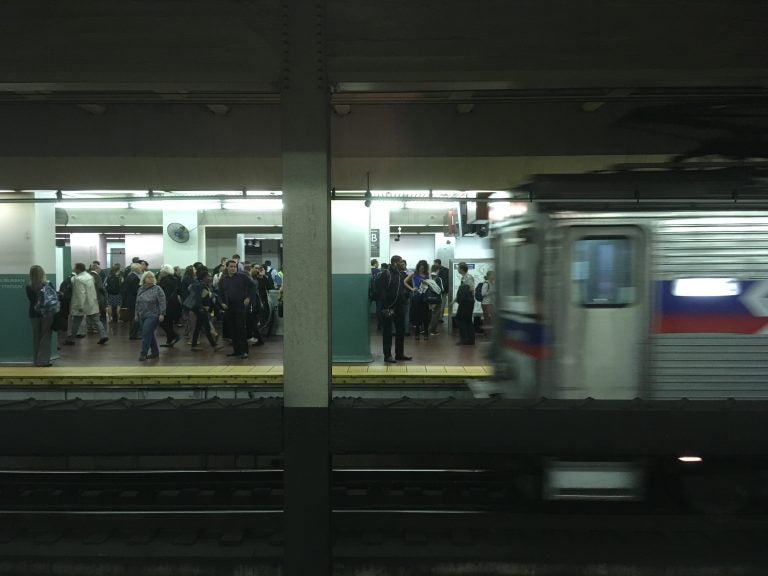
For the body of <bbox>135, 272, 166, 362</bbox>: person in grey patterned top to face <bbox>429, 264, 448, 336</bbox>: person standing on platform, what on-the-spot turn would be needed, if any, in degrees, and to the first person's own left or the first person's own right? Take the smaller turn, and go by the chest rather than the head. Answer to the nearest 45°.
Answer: approximately 90° to the first person's own left

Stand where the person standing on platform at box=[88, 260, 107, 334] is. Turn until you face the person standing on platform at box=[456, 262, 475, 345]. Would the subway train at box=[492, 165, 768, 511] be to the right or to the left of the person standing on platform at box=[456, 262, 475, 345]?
right

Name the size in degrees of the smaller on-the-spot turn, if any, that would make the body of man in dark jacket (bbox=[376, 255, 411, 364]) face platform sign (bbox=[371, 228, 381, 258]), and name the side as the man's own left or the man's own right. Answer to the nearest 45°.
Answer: approximately 135° to the man's own left

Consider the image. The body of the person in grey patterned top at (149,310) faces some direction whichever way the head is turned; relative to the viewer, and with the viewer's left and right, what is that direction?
facing the viewer

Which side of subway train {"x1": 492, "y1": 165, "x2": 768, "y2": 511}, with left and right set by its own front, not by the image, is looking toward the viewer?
left

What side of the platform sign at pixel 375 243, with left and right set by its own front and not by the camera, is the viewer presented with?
front

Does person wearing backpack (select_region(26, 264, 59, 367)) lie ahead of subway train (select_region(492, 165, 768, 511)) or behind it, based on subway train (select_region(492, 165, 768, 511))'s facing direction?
ahead

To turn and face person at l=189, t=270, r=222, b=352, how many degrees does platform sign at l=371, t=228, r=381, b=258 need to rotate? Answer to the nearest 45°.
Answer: approximately 45° to its right

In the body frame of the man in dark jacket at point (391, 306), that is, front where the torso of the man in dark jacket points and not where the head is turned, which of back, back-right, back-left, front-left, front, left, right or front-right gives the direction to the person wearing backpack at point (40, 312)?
back-right

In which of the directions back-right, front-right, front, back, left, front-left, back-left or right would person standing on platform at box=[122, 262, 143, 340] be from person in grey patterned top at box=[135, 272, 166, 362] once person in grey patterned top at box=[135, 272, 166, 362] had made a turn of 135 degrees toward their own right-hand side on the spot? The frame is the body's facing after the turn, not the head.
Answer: front-right

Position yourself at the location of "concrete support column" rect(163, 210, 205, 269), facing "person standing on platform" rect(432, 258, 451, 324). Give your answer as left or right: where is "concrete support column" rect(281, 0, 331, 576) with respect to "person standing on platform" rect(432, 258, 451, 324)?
right
